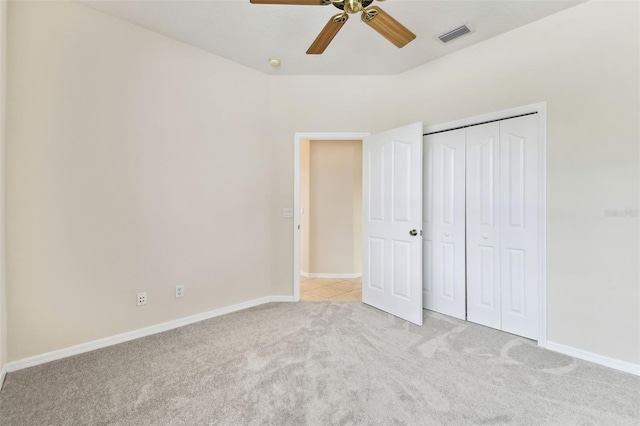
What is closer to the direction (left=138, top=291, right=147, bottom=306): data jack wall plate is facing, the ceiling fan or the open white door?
the ceiling fan

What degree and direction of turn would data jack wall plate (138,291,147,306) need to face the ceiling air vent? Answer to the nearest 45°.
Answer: approximately 45° to its left

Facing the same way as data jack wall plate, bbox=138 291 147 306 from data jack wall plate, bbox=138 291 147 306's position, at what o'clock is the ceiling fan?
The ceiling fan is roughly at 11 o'clock from the data jack wall plate.

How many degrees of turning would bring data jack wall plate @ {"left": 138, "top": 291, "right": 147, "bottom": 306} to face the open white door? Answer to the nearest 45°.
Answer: approximately 90° to its left

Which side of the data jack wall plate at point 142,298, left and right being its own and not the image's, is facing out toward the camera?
front
